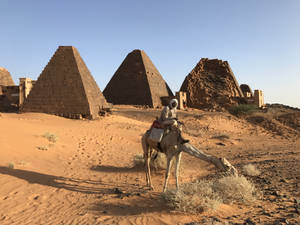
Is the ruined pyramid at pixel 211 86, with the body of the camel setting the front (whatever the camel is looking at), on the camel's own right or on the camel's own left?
on the camel's own left

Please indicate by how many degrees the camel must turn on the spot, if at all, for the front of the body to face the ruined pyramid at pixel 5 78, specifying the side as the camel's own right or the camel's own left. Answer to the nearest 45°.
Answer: approximately 180°

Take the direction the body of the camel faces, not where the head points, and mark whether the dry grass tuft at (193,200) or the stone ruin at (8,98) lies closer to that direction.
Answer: the dry grass tuft

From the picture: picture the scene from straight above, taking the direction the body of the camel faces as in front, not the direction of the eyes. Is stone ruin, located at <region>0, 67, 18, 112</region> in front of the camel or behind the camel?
behind

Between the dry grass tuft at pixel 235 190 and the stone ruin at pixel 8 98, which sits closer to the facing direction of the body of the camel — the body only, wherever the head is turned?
the dry grass tuft

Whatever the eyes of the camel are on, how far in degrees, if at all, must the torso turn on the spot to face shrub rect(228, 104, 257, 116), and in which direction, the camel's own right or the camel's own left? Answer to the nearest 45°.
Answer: approximately 135° to the camel's own left

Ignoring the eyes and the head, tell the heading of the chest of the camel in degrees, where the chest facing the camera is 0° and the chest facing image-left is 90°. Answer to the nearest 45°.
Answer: approximately 315°
